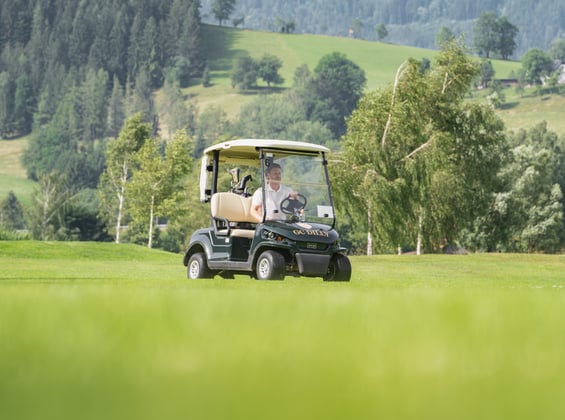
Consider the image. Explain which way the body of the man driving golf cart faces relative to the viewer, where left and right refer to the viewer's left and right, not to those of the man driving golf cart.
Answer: facing the viewer and to the right of the viewer

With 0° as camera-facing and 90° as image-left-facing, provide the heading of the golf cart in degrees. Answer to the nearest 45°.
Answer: approximately 315°
